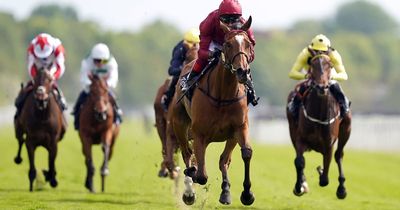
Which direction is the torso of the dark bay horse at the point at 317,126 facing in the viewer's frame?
toward the camera

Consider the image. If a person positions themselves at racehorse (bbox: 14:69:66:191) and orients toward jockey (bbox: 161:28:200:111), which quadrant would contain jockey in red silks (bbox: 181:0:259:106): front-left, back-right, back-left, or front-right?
front-right

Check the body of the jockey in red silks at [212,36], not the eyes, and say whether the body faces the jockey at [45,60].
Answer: no

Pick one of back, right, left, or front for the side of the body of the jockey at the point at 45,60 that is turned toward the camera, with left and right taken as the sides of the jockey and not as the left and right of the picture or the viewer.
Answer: front

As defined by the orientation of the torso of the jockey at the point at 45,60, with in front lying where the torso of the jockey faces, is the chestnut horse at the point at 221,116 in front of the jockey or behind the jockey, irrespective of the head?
in front

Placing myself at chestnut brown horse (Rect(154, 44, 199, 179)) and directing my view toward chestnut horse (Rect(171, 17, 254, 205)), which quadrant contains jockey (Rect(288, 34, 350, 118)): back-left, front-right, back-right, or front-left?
front-left

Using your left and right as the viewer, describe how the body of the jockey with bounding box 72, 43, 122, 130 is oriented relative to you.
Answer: facing the viewer

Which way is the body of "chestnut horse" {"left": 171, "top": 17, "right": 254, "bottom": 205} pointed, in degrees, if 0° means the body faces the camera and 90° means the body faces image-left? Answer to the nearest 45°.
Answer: approximately 315°

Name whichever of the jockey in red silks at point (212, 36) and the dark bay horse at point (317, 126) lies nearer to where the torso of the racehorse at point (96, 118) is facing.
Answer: the jockey in red silks

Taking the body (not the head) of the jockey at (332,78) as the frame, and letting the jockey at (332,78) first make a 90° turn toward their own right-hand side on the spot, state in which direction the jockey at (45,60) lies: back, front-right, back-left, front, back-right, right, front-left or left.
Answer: front

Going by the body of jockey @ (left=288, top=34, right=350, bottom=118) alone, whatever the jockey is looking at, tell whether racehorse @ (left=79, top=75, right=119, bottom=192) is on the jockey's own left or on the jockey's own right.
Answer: on the jockey's own right

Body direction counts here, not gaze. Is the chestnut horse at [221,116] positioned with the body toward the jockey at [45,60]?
no
